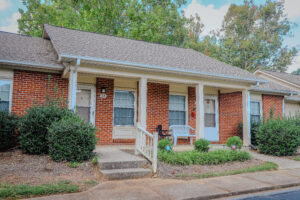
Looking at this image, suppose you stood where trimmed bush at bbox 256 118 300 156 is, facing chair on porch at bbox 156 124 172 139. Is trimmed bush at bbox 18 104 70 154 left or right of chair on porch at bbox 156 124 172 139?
left

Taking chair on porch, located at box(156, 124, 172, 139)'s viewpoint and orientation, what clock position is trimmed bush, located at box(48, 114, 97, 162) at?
The trimmed bush is roughly at 4 o'clock from the chair on porch.

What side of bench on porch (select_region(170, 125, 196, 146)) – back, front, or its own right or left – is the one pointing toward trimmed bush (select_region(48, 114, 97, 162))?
right

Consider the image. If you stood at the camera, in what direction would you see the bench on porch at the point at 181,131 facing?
facing the viewer and to the right of the viewer

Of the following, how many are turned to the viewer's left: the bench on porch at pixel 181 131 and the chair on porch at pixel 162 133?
0

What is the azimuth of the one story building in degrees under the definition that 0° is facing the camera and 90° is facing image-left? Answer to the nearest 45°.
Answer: approximately 315°

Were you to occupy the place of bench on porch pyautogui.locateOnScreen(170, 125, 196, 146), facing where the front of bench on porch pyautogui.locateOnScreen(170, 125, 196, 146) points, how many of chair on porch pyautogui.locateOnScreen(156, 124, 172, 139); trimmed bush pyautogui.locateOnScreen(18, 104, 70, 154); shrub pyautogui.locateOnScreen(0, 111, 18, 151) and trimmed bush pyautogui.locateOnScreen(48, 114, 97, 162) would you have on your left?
0

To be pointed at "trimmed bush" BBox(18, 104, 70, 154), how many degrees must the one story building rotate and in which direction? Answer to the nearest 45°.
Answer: approximately 90° to its right

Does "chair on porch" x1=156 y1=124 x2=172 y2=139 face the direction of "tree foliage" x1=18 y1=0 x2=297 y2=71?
no

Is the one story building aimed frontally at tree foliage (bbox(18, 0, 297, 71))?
no

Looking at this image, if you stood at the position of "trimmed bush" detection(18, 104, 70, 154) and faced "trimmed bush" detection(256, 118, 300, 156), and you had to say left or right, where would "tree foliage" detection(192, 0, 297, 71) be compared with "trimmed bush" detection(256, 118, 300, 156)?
left

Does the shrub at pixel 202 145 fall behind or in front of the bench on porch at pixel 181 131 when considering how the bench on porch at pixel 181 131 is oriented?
in front
